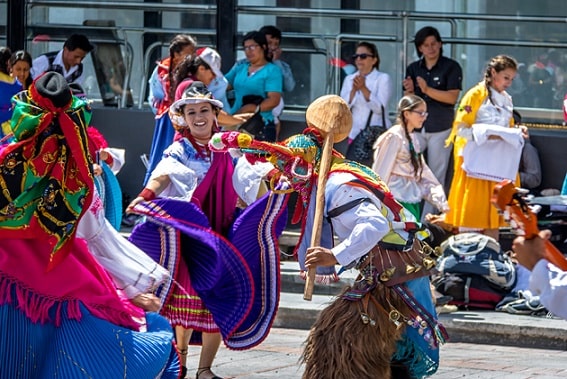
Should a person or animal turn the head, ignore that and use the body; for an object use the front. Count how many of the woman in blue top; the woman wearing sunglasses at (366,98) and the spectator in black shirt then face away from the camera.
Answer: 0

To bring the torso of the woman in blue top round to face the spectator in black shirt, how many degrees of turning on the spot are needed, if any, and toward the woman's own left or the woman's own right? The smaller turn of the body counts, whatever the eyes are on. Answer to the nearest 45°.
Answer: approximately 135° to the woman's own left

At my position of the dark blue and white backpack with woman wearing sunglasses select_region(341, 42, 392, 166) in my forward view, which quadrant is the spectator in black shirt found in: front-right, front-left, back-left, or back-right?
front-right

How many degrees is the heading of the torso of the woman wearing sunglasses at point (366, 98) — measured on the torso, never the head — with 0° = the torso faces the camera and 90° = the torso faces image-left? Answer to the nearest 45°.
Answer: approximately 45°

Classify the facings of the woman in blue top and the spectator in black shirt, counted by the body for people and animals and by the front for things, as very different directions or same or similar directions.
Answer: same or similar directions

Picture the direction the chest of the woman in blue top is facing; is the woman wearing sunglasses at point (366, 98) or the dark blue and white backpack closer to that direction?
the dark blue and white backpack

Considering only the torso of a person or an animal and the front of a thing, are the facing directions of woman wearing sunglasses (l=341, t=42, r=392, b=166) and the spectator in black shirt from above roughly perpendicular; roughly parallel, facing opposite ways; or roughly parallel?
roughly parallel

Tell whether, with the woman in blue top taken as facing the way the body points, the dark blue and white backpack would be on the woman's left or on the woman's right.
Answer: on the woman's left

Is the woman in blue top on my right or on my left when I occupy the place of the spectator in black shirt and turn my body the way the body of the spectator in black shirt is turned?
on my right

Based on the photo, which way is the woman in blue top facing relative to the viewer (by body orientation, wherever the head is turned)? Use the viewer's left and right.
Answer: facing the viewer and to the left of the viewer

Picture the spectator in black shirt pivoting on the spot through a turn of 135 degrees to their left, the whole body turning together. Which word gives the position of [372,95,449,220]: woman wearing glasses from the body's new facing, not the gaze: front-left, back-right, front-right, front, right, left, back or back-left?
right

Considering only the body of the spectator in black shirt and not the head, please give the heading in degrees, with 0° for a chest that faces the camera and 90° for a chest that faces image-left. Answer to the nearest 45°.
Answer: approximately 45°

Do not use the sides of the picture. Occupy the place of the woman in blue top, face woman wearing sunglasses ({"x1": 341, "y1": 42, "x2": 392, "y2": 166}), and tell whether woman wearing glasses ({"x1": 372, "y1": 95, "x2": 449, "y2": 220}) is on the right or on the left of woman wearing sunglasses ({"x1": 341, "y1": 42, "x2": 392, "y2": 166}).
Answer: right

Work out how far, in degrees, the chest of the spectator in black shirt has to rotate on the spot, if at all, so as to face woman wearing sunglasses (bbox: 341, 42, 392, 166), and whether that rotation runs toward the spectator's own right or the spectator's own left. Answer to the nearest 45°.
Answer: approximately 45° to the spectator's own right

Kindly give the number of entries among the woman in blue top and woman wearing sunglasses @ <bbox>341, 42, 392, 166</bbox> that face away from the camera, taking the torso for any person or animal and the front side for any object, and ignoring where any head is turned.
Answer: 0

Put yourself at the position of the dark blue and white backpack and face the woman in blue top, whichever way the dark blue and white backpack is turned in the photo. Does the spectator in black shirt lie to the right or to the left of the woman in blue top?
right
